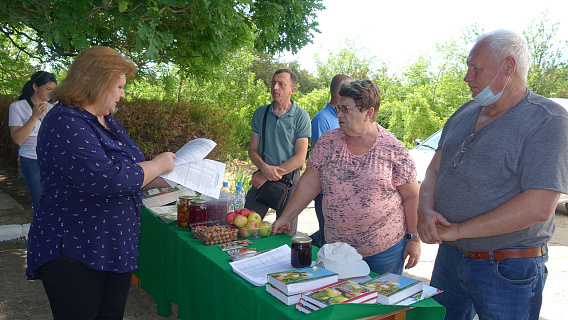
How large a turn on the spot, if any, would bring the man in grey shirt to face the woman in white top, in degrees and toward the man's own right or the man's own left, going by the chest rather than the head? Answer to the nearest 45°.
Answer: approximately 45° to the man's own right

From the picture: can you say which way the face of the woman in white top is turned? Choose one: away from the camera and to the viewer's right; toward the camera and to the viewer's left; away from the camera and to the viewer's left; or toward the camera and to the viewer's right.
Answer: toward the camera and to the viewer's right

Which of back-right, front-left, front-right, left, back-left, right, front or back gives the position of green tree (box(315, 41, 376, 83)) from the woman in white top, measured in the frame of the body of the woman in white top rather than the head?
left

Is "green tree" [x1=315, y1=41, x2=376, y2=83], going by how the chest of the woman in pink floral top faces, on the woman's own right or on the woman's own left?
on the woman's own right

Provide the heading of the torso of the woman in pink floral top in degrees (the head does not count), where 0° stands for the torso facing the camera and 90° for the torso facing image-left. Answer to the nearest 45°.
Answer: approximately 45°

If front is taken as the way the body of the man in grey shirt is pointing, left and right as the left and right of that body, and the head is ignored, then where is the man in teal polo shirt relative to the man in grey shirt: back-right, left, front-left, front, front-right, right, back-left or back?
right

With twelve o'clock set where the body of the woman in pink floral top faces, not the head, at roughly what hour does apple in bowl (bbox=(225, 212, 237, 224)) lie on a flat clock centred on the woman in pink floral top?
The apple in bowl is roughly at 2 o'clock from the woman in pink floral top.

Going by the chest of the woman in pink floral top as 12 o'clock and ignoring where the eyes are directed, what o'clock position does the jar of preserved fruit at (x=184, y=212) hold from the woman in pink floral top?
The jar of preserved fruit is roughly at 2 o'clock from the woman in pink floral top.

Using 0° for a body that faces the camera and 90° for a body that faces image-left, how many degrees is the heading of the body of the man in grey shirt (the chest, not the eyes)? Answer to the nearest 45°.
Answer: approximately 45°
